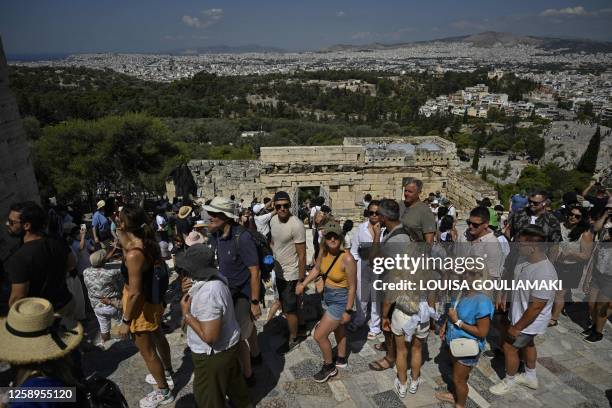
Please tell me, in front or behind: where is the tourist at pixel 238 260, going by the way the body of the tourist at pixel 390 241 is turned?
in front

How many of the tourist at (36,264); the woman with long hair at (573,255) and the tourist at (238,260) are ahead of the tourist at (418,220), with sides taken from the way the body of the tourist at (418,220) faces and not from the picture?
2

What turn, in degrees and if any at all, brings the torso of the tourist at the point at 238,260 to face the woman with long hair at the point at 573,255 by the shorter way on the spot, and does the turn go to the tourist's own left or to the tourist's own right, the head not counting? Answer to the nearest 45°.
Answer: approximately 135° to the tourist's own left
